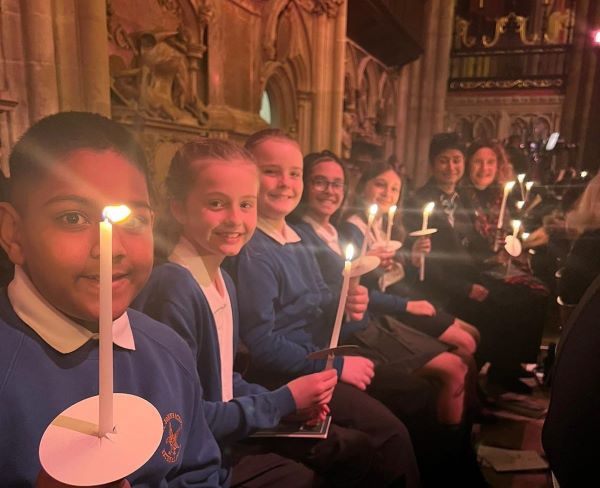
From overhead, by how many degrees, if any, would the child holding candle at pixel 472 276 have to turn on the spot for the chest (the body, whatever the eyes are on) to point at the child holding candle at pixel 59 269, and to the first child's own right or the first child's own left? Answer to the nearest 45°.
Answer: approximately 45° to the first child's own right

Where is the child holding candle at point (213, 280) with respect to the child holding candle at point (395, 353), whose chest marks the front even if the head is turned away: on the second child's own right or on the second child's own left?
on the second child's own right
